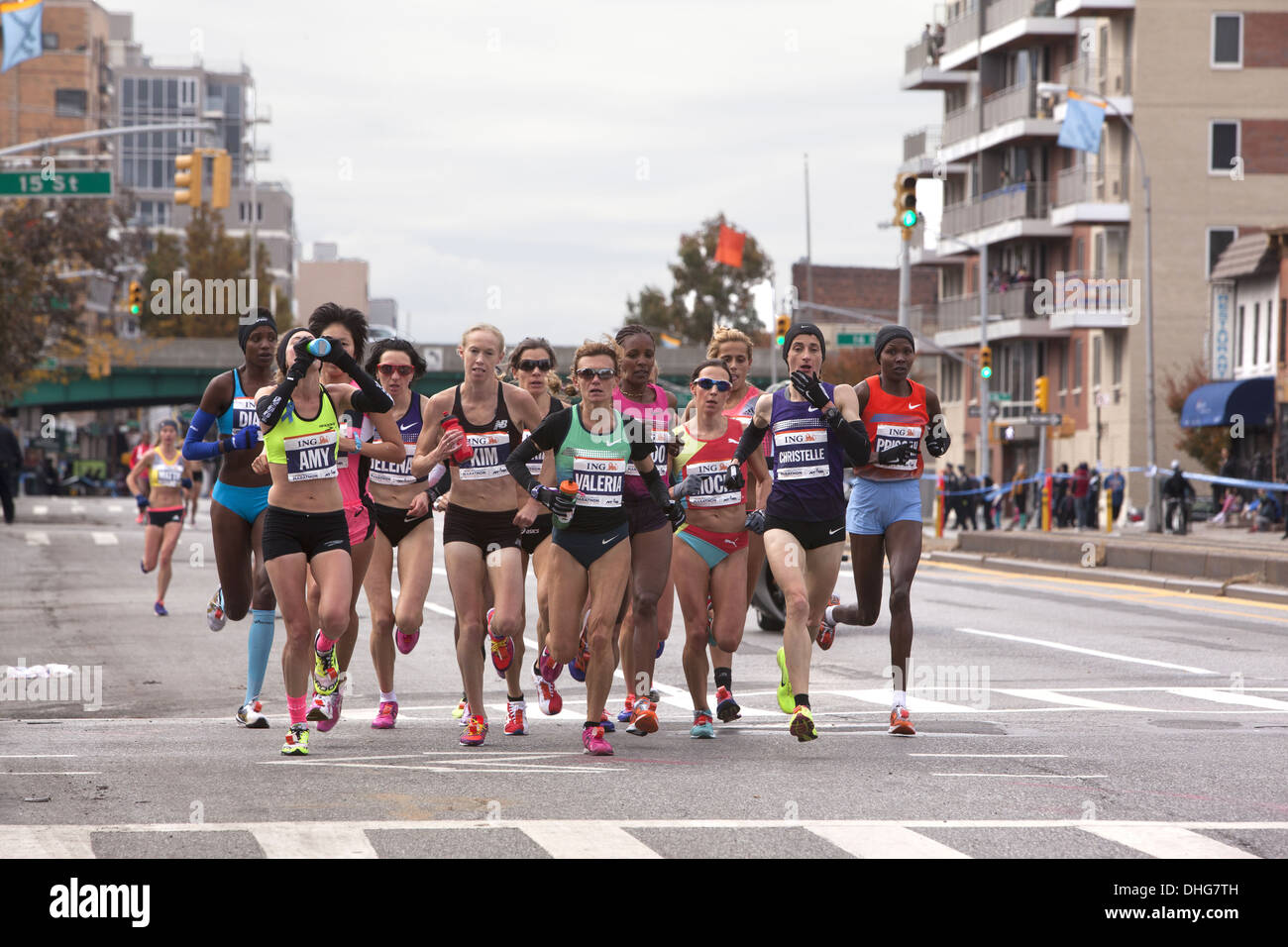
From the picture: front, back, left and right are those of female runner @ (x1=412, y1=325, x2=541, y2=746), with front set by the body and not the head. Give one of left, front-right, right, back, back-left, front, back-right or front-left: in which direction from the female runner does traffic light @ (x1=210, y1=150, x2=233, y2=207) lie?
back

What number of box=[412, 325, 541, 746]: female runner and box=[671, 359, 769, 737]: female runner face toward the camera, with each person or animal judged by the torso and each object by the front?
2

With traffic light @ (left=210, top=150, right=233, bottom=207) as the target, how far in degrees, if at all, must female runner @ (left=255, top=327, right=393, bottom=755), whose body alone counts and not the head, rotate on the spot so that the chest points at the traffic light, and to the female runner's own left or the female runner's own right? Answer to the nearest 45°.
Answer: approximately 180°

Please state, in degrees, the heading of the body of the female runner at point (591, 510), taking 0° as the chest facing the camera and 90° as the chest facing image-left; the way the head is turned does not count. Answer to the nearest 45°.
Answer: approximately 0°

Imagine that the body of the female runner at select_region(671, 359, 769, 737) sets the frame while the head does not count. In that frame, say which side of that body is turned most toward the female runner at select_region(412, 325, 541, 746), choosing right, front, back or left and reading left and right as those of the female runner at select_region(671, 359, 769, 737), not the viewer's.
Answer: right

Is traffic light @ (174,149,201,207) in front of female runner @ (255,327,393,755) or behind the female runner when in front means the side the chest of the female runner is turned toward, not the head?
behind

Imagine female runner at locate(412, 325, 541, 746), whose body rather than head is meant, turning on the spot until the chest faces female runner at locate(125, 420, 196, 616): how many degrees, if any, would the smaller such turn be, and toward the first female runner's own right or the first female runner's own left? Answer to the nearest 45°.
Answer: approximately 180°

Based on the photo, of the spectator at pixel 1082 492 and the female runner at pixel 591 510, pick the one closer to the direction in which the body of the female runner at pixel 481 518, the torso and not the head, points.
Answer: the female runner

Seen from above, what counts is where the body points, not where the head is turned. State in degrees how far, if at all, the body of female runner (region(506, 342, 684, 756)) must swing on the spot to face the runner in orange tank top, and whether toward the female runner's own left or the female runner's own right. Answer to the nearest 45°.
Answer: approximately 135° to the female runner's own left

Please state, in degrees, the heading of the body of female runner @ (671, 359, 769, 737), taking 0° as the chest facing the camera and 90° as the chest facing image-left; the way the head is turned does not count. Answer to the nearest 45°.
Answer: approximately 0°
